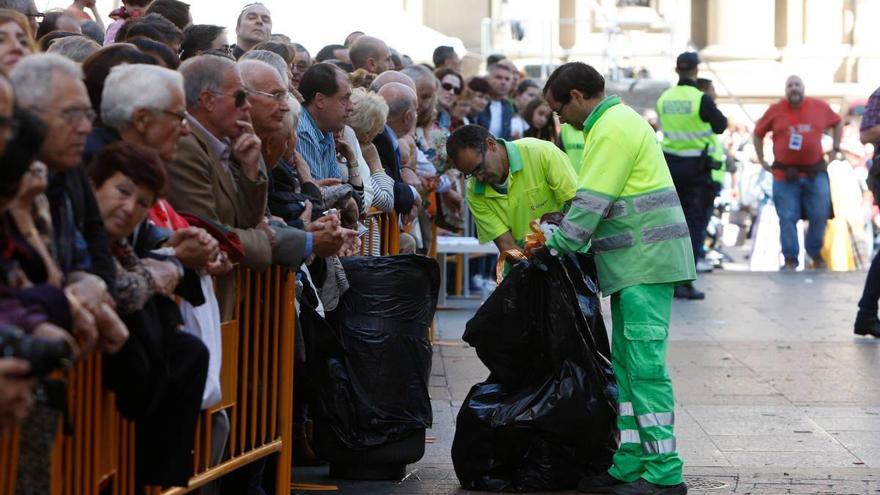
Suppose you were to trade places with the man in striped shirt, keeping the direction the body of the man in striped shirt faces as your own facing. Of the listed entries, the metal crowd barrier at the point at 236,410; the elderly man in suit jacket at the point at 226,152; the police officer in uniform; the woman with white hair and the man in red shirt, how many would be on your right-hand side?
2

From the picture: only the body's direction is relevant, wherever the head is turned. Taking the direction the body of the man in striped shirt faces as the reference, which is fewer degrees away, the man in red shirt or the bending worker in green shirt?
the bending worker in green shirt

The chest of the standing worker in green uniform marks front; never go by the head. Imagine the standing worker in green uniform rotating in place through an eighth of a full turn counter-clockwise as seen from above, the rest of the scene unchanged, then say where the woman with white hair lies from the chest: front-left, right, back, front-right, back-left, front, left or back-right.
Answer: right

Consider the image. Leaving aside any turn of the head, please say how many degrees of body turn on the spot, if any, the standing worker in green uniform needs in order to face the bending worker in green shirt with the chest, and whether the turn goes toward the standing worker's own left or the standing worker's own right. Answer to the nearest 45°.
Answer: approximately 45° to the standing worker's own right

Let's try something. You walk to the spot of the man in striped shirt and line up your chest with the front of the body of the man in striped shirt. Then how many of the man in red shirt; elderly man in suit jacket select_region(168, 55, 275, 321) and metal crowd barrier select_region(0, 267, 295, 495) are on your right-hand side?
2

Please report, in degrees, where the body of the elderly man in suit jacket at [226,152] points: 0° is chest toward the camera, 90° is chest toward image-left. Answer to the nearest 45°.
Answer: approximately 270°

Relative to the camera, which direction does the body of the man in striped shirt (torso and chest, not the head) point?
to the viewer's right

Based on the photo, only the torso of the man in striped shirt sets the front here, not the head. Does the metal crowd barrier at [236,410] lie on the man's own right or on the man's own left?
on the man's own right

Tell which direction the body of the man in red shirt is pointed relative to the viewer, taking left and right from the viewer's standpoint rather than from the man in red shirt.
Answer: facing the viewer

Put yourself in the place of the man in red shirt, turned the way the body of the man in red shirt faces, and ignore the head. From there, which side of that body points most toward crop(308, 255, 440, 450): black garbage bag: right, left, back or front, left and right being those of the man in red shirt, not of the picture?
front

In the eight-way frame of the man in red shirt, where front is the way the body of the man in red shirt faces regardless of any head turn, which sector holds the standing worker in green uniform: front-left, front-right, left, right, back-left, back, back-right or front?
front

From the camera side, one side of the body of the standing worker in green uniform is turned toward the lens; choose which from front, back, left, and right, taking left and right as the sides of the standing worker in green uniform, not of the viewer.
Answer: left

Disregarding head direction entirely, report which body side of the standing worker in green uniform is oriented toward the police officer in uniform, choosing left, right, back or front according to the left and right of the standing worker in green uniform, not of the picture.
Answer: right

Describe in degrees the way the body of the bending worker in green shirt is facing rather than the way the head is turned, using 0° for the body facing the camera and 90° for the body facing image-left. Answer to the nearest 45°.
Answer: approximately 45°
